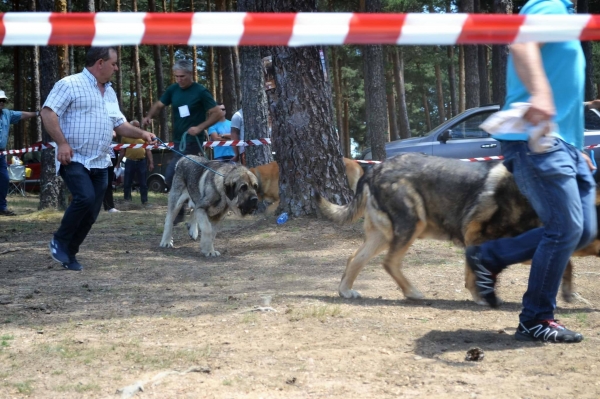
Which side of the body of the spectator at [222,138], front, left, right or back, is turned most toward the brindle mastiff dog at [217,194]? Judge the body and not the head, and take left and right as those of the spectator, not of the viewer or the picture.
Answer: front

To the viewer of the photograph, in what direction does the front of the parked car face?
facing to the left of the viewer

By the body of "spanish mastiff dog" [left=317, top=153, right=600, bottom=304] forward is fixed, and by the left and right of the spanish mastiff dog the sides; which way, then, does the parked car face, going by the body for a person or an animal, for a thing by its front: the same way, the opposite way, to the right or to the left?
the opposite way

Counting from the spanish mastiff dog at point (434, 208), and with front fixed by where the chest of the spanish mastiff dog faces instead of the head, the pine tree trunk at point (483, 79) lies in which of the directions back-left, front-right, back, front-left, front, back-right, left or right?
left

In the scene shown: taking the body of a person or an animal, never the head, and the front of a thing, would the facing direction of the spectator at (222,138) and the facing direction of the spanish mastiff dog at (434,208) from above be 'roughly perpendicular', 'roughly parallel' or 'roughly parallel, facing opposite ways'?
roughly perpendicular

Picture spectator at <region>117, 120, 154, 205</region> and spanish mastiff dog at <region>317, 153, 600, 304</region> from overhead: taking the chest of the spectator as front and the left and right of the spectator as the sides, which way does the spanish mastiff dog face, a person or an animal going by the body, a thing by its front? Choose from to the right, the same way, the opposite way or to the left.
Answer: to the left

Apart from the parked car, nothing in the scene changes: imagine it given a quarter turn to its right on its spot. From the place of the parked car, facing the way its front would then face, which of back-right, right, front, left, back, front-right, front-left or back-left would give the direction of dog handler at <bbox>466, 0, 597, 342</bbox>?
back

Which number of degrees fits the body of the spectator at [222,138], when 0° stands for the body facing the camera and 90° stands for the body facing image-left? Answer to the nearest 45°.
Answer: approximately 0°

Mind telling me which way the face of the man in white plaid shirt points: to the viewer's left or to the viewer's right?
to the viewer's right

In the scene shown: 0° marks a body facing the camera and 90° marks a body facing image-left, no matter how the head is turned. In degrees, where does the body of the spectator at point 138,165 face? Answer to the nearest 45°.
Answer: approximately 0°

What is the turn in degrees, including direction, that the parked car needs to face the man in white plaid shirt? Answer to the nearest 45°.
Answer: approximately 90° to its left

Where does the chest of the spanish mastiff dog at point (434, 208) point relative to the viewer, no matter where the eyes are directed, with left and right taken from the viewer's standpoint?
facing to the right of the viewer

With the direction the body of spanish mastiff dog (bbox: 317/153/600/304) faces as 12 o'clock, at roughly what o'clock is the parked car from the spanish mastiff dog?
The parked car is roughly at 9 o'clock from the spanish mastiff dog.

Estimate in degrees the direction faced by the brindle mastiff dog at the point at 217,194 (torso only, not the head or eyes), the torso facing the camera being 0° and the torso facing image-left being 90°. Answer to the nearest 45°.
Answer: approximately 315°
